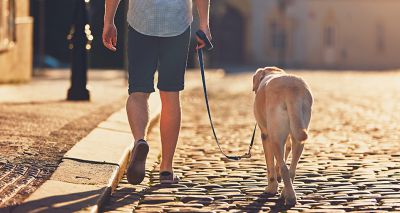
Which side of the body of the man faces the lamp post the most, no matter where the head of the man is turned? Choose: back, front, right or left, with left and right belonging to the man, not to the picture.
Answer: front

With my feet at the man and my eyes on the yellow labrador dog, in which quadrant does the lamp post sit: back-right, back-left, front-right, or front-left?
back-left

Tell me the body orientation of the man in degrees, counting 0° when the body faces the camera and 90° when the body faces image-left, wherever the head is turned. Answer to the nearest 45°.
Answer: approximately 180°

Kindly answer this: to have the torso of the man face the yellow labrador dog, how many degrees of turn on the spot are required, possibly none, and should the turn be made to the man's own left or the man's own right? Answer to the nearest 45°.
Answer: approximately 135° to the man's own right

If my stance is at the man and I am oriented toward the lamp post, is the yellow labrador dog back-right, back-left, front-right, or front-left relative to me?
back-right

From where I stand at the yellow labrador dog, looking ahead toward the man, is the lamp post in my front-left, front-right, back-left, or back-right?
front-right

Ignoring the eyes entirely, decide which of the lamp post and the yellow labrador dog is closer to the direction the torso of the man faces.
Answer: the lamp post

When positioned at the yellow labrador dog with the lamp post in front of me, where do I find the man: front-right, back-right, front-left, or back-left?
front-left
